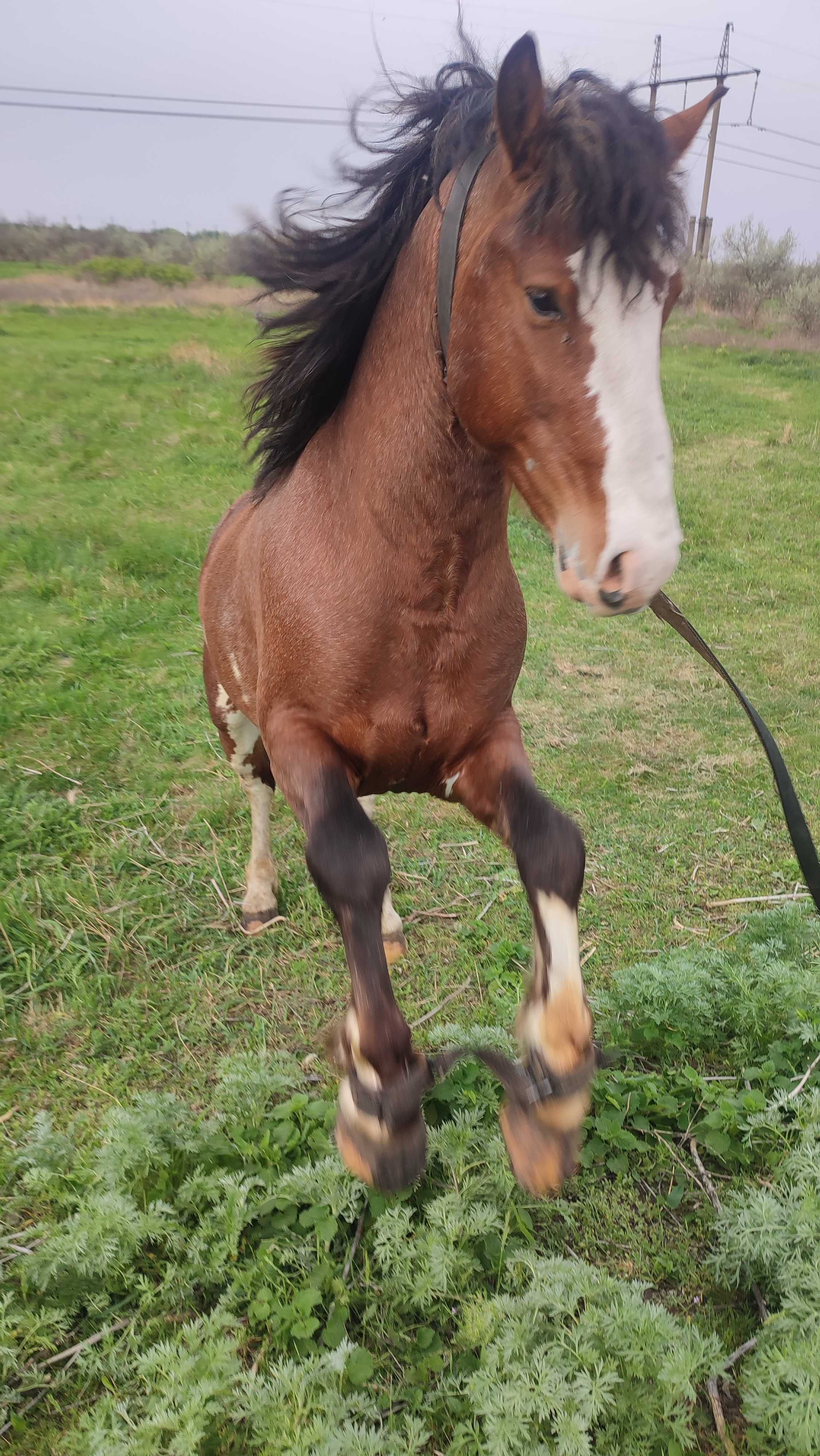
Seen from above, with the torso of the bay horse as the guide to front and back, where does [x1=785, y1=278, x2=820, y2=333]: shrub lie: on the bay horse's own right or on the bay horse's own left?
on the bay horse's own left

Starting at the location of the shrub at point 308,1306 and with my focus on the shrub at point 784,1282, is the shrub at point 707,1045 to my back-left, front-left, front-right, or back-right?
front-left

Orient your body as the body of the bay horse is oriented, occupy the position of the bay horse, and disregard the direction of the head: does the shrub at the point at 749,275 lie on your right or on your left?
on your left

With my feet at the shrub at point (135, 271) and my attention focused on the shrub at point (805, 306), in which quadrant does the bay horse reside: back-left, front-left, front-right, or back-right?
front-right

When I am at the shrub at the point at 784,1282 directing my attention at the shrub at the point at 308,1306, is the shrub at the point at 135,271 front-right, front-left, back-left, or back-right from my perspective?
front-right

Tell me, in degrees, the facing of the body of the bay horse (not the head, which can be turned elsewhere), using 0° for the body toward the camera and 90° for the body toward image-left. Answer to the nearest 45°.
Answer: approximately 315°
